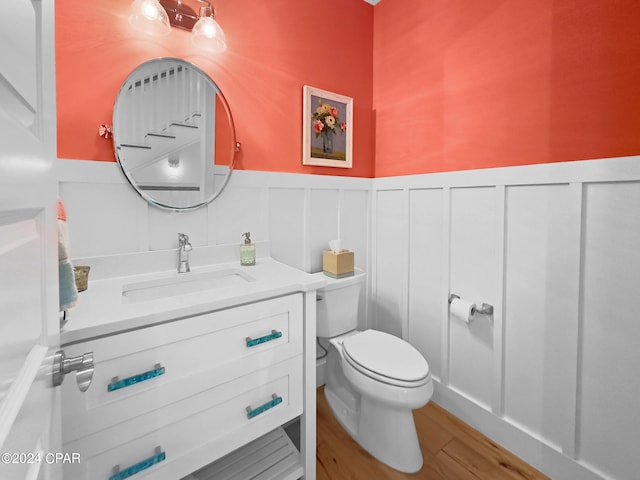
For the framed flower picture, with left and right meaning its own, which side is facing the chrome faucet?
right

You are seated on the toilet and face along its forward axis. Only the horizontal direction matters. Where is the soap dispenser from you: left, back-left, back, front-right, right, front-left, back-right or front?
back-right

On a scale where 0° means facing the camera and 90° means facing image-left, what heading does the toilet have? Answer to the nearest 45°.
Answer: approximately 315°

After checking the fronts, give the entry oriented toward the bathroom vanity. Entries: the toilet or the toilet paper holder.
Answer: the toilet paper holder

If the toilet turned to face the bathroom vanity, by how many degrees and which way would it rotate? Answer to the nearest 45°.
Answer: approximately 90° to its right

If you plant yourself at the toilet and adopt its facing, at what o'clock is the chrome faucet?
The chrome faucet is roughly at 4 o'clock from the toilet.

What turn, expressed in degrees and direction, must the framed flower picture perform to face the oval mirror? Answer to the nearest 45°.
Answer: approximately 90° to its right
